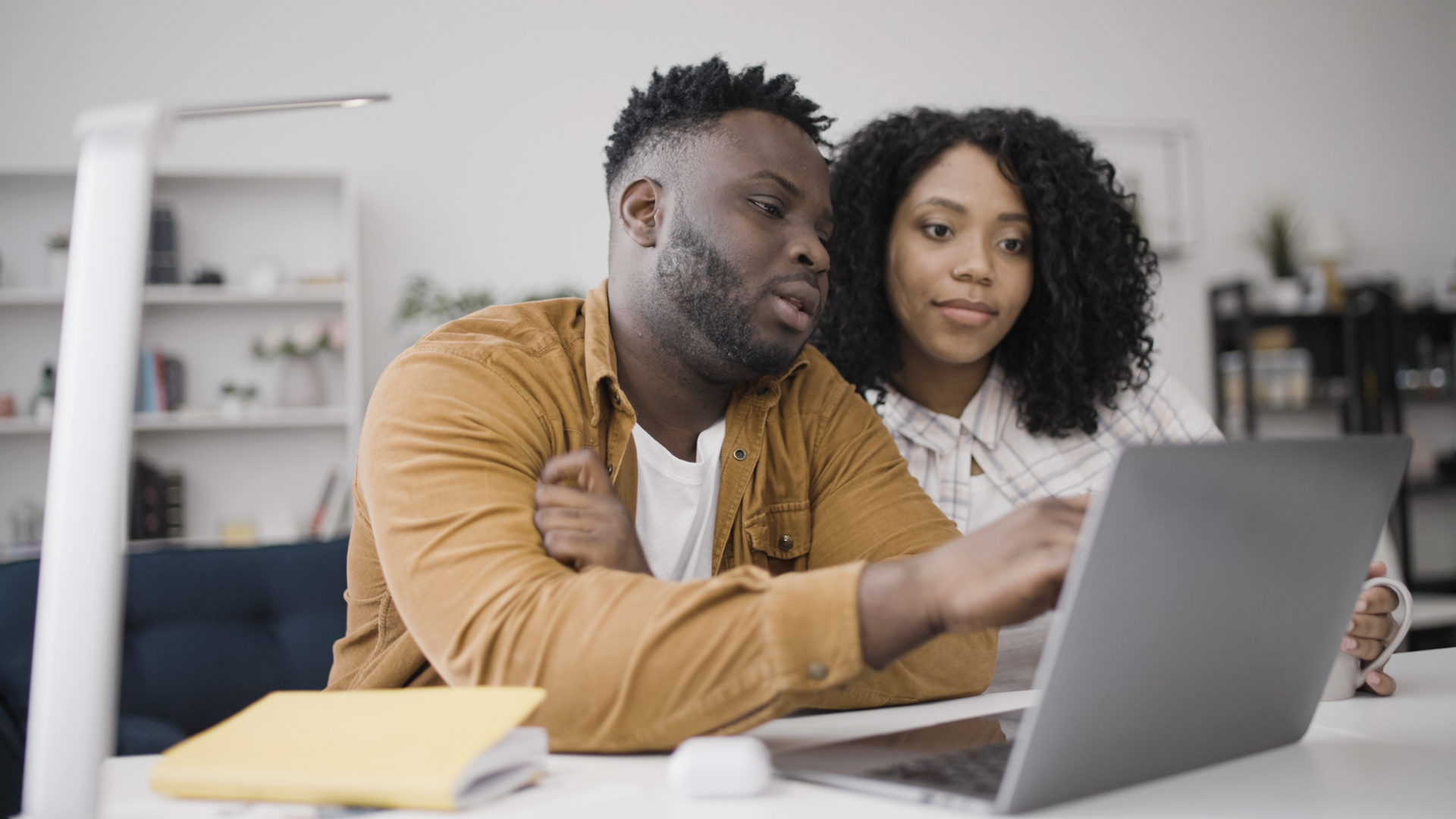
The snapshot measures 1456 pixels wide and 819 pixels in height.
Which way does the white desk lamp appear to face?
to the viewer's right

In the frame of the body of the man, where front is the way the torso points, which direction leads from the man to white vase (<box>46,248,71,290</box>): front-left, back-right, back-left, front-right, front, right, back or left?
back

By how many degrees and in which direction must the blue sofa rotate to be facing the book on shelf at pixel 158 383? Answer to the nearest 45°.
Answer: approximately 180°

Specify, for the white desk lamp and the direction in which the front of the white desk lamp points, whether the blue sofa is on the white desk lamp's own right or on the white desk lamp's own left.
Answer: on the white desk lamp's own left

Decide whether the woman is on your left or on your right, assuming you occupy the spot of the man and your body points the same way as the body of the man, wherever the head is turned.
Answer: on your left

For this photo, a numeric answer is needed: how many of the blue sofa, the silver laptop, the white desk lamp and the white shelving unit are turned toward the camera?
2

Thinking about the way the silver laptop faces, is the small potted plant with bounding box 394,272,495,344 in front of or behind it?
in front

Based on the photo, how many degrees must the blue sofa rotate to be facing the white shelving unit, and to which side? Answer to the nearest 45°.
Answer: approximately 180°

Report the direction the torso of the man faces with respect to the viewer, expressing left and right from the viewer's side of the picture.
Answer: facing the viewer and to the right of the viewer

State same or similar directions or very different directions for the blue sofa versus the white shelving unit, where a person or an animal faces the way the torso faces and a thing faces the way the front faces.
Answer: same or similar directions

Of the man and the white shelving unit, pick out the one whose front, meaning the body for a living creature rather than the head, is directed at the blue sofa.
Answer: the white shelving unit

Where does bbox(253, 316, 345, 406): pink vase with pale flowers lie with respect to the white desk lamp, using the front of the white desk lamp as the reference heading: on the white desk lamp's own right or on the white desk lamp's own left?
on the white desk lamp's own left

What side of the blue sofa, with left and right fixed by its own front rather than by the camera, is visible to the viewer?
front

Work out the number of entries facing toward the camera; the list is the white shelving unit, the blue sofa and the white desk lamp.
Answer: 2

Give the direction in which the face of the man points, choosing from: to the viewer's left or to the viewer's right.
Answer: to the viewer's right

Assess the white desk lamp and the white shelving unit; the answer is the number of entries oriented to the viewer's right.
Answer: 1

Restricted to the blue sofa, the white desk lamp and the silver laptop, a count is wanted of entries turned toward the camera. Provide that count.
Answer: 1
